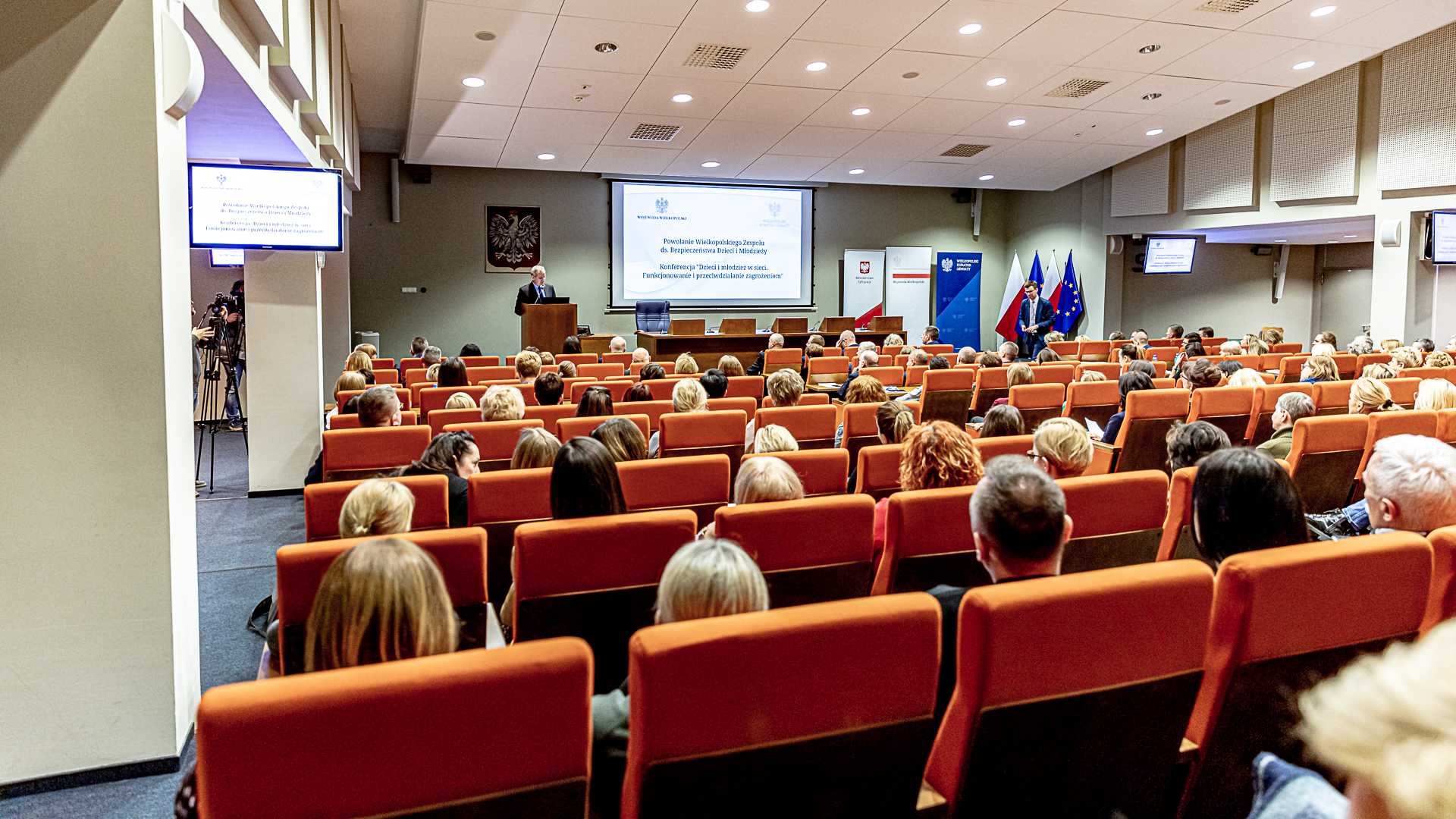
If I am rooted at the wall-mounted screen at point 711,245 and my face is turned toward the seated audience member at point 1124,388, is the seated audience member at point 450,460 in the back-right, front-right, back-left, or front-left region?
front-right

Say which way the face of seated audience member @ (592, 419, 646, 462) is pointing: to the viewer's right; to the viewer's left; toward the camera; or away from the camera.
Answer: away from the camera

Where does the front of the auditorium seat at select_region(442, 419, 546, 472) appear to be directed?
away from the camera

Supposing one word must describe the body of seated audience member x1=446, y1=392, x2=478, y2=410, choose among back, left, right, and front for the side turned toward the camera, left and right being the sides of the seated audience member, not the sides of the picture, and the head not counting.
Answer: back

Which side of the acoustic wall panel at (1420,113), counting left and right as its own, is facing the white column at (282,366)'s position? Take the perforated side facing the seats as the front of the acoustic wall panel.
front

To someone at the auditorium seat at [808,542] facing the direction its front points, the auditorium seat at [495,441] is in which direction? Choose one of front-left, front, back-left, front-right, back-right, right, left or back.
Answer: front-left

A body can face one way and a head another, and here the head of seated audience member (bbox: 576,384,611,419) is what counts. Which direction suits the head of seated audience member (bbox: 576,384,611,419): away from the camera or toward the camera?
away from the camera

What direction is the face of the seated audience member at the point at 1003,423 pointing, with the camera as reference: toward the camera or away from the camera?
away from the camera

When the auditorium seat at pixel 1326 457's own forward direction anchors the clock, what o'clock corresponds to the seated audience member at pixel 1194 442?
The seated audience member is roughly at 8 o'clock from the auditorium seat.

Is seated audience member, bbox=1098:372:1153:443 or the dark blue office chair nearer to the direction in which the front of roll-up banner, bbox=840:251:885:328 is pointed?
the seated audience member

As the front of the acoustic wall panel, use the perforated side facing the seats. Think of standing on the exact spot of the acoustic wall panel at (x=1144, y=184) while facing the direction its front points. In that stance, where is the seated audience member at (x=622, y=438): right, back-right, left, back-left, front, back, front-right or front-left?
front-left

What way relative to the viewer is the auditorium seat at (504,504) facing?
away from the camera

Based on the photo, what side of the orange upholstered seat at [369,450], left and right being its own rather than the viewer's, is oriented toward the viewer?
back

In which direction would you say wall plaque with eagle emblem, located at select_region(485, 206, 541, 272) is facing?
toward the camera

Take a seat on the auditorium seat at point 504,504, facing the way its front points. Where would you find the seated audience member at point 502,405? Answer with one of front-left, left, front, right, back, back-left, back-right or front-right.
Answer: front
